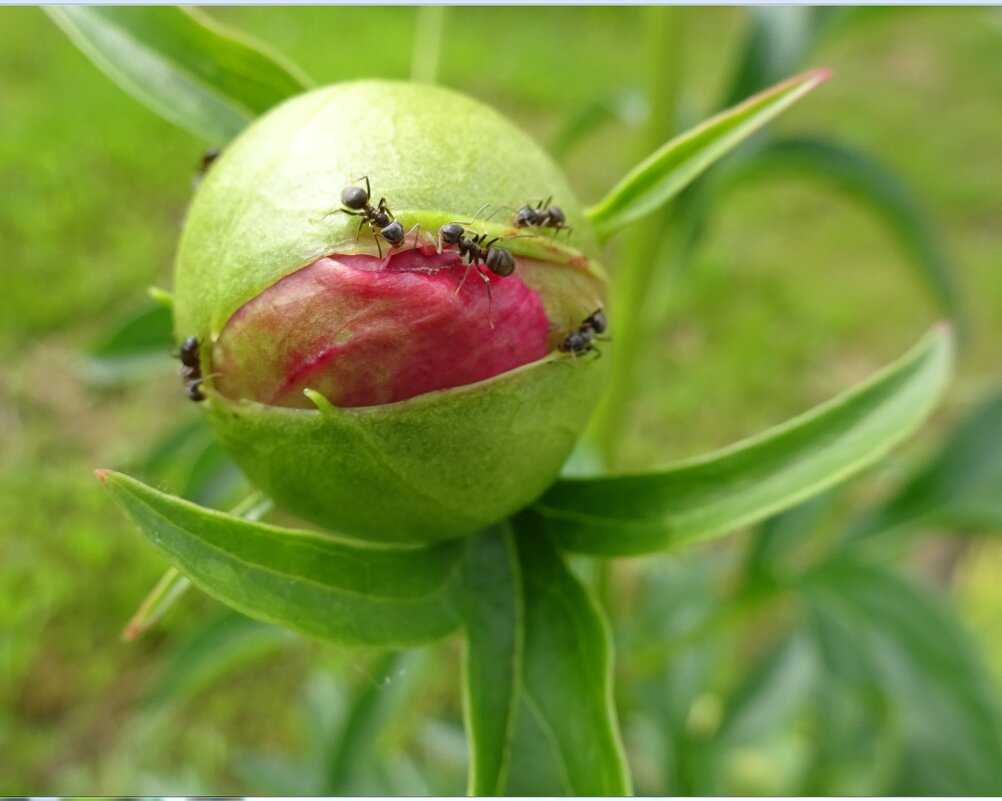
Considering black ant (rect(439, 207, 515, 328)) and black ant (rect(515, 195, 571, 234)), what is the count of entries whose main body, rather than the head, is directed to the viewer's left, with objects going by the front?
2

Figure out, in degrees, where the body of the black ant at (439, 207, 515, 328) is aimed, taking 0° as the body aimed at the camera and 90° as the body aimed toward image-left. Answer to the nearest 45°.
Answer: approximately 90°

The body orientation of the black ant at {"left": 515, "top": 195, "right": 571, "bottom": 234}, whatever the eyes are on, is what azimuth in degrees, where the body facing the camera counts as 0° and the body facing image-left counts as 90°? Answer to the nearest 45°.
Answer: approximately 90°
